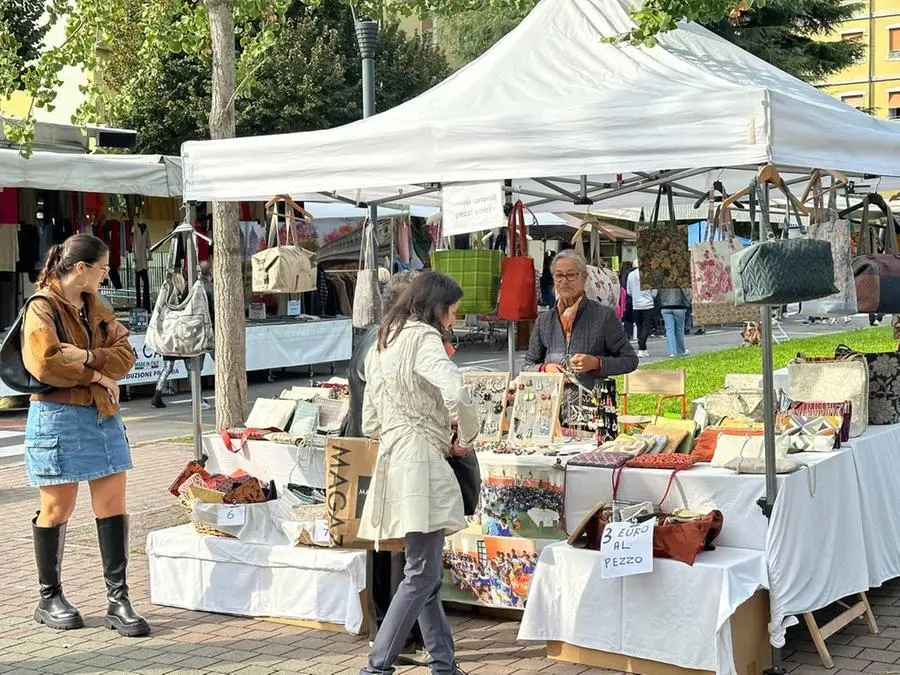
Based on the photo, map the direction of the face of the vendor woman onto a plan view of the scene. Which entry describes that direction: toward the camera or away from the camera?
toward the camera

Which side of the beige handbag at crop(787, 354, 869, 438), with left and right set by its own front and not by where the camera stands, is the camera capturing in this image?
front

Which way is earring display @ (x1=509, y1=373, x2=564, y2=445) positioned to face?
toward the camera

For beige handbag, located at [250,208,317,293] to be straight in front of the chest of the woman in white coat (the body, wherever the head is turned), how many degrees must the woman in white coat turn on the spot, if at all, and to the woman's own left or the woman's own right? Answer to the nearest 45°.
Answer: approximately 45° to the woman's own left

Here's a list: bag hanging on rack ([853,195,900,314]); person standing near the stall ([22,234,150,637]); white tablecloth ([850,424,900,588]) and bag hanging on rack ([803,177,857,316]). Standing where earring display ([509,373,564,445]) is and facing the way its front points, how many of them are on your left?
3

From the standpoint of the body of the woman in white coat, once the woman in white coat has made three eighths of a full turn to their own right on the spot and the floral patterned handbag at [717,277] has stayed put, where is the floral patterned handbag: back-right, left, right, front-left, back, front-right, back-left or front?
back-left

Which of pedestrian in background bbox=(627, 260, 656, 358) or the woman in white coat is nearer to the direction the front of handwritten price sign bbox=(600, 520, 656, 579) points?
the woman in white coat

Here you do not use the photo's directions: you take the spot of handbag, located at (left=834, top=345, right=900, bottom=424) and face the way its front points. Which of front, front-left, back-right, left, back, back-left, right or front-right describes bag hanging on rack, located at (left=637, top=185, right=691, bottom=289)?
right

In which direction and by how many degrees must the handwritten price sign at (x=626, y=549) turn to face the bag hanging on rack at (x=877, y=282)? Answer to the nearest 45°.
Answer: approximately 135° to its left

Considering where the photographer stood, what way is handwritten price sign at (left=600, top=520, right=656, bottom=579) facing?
facing the viewer

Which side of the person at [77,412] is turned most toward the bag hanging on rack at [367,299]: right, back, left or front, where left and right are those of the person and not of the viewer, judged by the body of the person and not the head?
left

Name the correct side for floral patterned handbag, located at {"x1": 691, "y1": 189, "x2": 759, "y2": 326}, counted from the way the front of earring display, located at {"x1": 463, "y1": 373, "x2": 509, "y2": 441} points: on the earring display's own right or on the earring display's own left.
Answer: on the earring display's own left

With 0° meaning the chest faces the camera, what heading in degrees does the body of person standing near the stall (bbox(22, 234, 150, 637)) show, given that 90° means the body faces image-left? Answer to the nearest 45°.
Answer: approximately 315°

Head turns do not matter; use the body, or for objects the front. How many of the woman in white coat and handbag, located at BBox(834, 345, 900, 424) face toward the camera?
1

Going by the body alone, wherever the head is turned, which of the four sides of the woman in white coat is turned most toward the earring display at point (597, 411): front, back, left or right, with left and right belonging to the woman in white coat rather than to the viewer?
front

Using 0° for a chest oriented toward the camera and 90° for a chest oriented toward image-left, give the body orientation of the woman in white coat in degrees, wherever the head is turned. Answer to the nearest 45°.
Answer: approximately 225°
